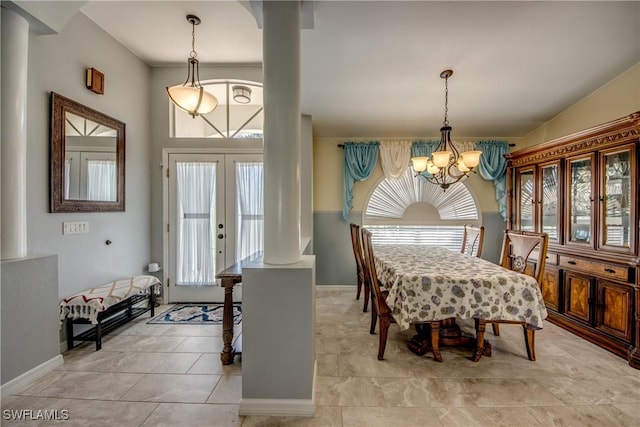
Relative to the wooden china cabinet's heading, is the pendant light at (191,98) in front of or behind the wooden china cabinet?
in front

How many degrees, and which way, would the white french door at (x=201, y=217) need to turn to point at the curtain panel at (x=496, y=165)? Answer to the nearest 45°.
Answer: approximately 90° to its left

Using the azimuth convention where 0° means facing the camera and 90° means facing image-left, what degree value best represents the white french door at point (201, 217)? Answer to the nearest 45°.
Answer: approximately 0°

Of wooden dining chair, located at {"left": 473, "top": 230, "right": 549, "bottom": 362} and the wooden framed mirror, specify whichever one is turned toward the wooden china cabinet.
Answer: the wooden framed mirror

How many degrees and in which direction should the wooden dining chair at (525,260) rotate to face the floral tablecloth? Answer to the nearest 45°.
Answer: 0° — it already faces it

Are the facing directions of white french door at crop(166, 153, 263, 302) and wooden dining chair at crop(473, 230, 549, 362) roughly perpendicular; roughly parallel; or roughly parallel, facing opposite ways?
roughly perpendicular

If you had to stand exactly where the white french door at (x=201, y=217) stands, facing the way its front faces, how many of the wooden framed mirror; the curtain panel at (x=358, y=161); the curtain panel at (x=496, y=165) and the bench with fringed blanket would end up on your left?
2

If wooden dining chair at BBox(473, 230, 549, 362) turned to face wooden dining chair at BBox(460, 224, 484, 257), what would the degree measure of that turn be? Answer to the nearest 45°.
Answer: approximately 90° to its right

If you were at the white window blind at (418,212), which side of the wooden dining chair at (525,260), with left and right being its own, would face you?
right

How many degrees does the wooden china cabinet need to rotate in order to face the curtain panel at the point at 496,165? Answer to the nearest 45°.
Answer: approximately 90° to its right

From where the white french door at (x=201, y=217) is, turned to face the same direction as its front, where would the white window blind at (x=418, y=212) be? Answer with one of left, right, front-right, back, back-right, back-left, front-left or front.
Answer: left

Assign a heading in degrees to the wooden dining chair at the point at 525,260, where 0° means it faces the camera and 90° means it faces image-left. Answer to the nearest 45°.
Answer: approximately 45°

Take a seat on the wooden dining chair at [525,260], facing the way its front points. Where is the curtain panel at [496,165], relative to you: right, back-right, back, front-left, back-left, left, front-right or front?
back-right
